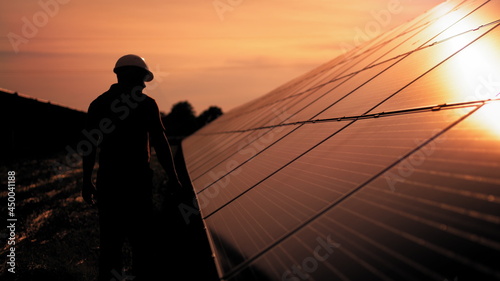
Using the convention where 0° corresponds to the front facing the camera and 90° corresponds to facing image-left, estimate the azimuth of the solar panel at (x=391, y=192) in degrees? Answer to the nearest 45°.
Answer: approximately 45°

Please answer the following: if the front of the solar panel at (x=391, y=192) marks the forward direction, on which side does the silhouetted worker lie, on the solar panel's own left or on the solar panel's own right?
on the solar panel's own right

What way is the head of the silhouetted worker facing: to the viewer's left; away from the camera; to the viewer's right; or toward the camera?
to the viewer's right
